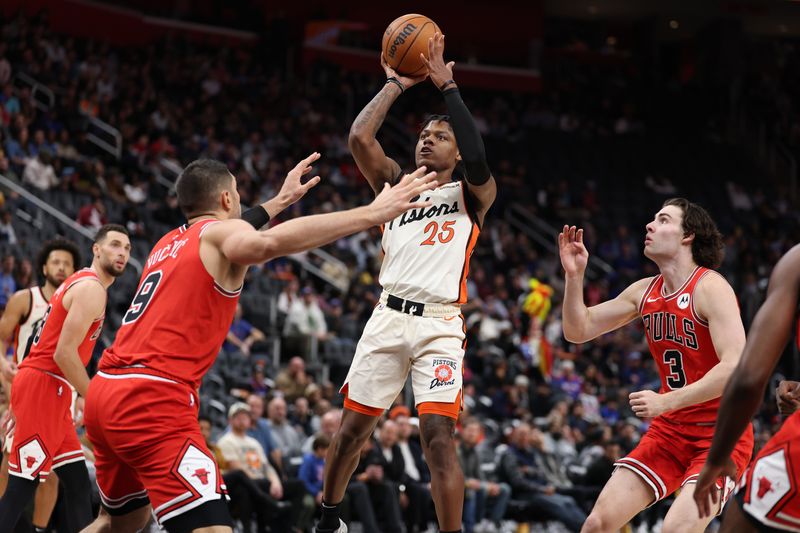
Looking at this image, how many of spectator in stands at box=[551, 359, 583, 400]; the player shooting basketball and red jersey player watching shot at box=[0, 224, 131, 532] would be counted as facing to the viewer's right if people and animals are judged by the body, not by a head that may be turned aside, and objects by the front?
1

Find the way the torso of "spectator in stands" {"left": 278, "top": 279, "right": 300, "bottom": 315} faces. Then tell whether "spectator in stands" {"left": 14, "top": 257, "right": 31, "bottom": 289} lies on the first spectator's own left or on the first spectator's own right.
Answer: on the first spectator's own right

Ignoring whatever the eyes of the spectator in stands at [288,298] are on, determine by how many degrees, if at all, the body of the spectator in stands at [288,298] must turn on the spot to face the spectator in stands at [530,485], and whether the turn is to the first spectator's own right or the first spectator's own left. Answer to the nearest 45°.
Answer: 0° — they already face them

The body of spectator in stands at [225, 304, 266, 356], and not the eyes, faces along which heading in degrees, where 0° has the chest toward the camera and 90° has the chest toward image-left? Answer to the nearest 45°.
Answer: approximately 315°

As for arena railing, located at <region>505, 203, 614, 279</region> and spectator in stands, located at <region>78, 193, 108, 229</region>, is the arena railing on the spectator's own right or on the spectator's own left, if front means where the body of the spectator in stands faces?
on the spectator's own left

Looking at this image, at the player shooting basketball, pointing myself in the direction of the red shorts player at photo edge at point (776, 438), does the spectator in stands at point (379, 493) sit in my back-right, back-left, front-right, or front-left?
back-left

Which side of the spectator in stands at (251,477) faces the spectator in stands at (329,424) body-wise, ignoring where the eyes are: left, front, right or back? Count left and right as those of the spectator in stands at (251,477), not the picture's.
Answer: left

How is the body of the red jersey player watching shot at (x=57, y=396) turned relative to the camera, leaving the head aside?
to the viewer's right

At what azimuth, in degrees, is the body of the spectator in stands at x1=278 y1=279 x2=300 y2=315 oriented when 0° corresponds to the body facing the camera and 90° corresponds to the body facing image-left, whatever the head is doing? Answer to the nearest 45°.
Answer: approximately 315°
